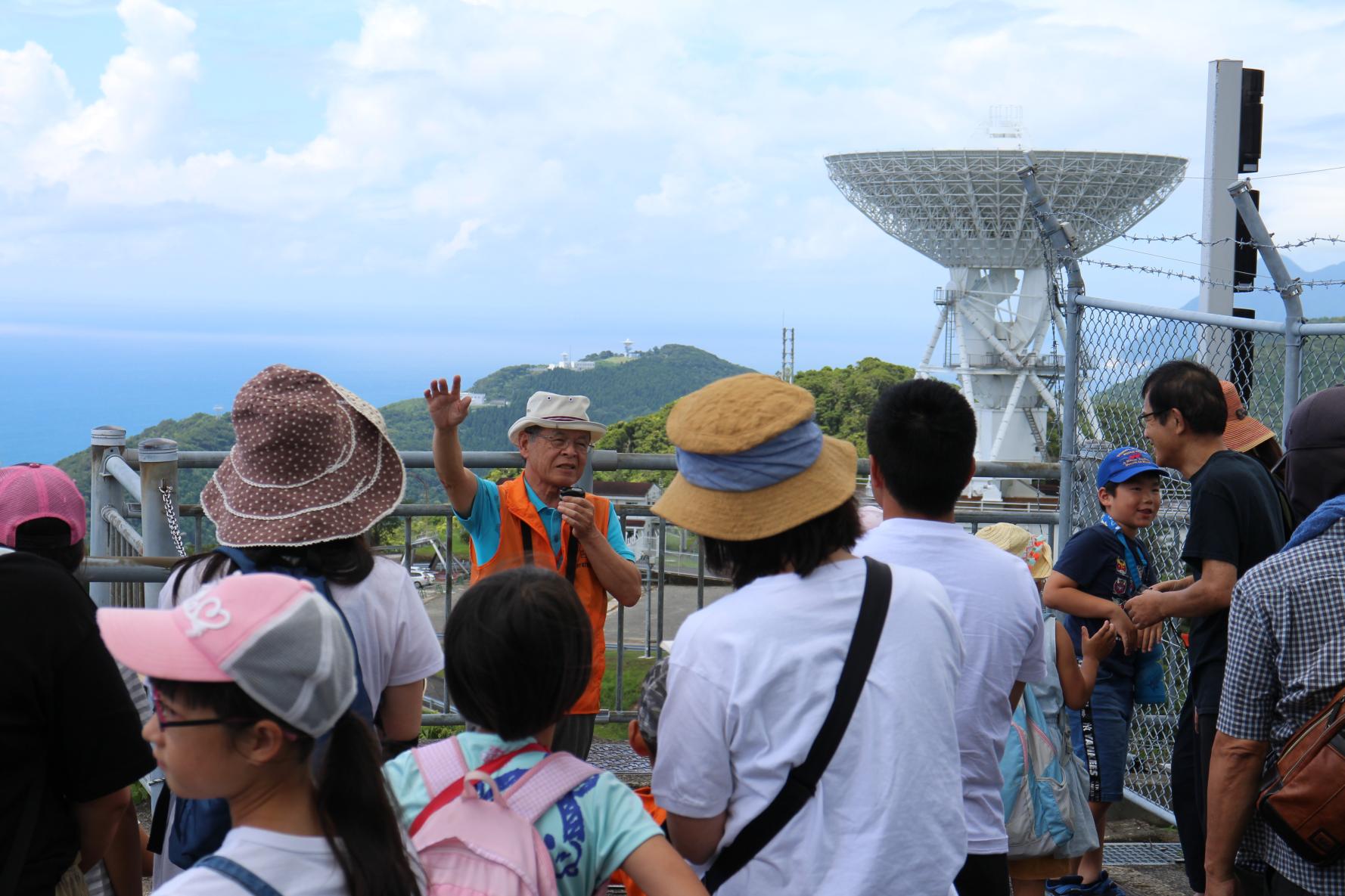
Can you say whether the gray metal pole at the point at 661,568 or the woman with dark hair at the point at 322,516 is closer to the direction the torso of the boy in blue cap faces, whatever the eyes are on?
the woman with dark hair

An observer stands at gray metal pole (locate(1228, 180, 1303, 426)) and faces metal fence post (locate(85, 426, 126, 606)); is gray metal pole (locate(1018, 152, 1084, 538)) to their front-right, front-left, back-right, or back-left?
front-right

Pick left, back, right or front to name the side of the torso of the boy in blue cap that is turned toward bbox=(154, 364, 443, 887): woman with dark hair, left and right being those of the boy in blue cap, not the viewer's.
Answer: right

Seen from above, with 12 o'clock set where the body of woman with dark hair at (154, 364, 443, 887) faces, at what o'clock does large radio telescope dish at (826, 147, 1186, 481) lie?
The large radio telescope dish is roughly at 1 o'clock from the woman with dark hair.

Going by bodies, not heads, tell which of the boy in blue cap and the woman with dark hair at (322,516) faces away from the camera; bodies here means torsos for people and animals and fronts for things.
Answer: the woman with dark hair

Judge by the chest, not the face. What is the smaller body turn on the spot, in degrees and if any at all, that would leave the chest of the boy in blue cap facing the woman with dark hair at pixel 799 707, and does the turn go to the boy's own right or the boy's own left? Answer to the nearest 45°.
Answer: approximately 45° to the boy's own right

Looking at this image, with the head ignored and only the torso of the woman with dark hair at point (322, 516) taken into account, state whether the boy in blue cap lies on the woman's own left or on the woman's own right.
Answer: on the woman's own right

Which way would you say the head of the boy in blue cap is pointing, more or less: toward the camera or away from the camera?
toward the camera

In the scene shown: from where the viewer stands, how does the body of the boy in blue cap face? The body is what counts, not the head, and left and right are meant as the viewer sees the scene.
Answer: facing the viewer and to the right of the viewer

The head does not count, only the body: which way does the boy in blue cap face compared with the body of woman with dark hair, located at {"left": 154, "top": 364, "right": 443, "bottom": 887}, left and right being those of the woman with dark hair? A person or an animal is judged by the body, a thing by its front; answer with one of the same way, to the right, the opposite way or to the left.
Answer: the opposite way

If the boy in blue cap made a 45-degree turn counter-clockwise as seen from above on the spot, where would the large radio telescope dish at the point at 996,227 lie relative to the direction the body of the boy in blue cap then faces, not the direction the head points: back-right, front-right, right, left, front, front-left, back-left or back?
left

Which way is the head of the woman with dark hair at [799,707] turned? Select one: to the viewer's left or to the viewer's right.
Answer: to the viewer's left

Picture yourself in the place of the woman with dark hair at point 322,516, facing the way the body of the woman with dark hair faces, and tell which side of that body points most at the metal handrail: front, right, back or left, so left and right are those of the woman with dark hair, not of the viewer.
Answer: front

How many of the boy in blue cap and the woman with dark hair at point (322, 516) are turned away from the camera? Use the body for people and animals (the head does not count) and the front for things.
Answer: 1

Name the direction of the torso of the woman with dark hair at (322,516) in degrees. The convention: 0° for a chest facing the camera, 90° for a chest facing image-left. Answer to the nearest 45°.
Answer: approximately 180°

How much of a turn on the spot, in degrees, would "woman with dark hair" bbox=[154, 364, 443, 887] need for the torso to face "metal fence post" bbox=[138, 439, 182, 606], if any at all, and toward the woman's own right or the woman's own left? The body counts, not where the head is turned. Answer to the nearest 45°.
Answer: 0° — they already face it
